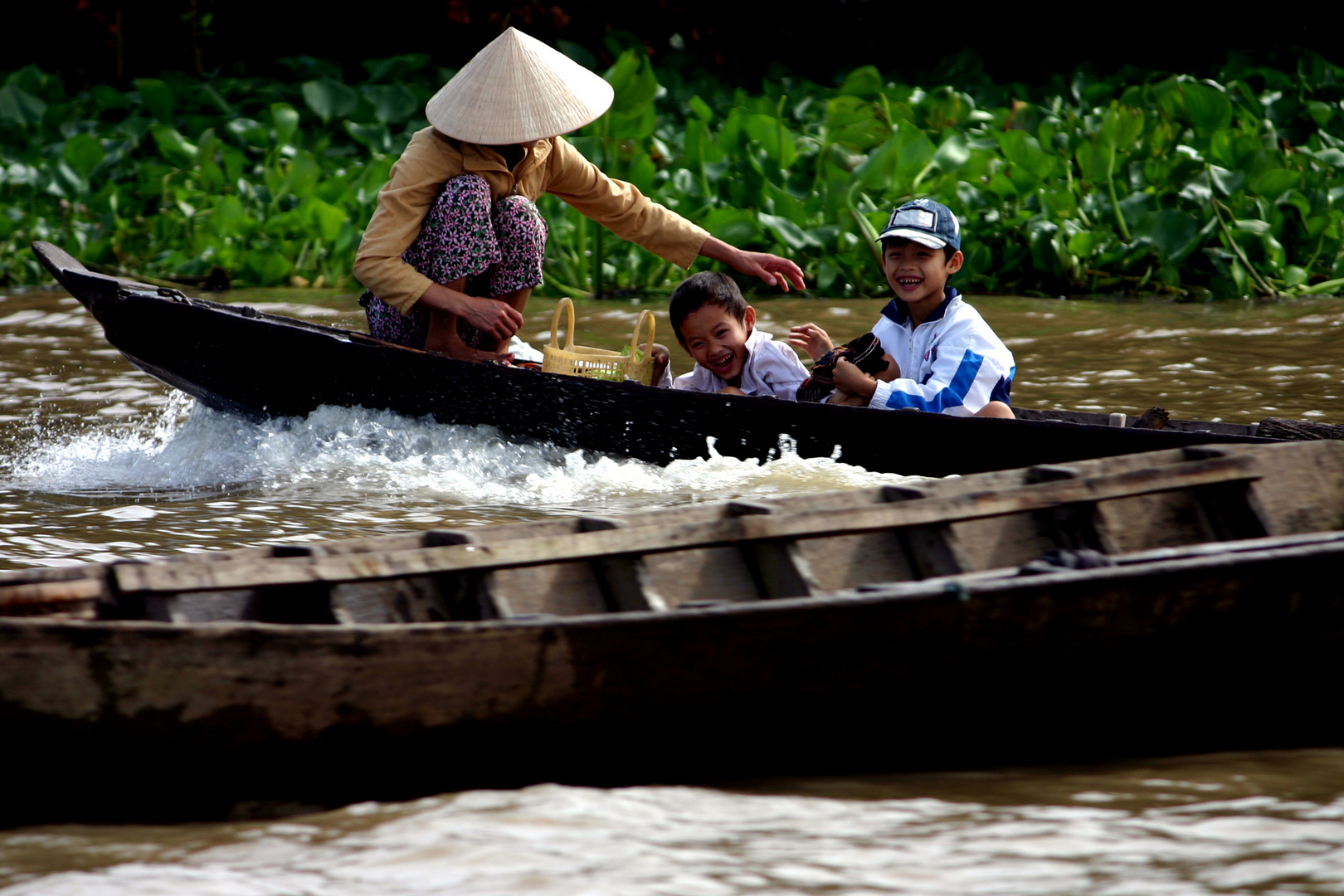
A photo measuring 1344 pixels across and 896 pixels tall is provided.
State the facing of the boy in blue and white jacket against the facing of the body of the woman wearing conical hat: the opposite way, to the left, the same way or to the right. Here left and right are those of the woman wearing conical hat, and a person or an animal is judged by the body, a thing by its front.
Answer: to the right

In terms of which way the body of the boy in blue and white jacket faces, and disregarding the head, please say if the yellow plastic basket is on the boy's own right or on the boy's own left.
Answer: on the boy's own right

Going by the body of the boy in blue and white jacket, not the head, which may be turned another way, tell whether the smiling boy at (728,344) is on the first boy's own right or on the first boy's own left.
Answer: on the first boy's own right

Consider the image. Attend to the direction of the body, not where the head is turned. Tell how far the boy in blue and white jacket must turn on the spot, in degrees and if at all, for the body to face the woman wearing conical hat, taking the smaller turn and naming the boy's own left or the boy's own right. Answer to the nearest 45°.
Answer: approximately 45° to the boy's own right

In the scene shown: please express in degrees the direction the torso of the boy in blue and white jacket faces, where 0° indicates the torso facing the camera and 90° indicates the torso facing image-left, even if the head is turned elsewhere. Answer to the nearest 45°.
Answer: approximately 45°

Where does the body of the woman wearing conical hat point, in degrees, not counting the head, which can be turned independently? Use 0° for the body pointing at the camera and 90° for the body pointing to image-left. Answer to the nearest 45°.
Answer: approximately 315°

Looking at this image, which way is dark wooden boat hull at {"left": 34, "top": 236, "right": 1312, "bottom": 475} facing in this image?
to the viewer's left
